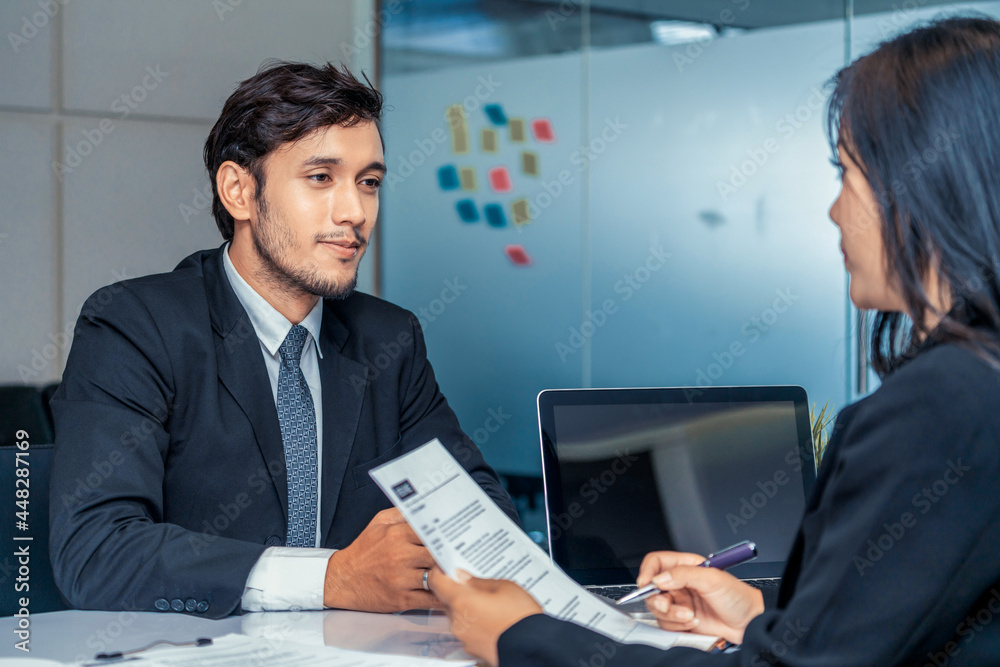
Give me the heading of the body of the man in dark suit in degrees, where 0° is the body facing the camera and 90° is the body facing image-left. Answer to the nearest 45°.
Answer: approximately 315°

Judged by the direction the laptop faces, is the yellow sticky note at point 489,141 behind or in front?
behind

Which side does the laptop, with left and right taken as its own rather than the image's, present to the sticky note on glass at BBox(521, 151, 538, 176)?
back

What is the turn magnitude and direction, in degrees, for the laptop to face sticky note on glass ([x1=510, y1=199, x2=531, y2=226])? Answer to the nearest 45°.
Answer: approximately 180°

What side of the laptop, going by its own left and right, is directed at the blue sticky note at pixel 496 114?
back

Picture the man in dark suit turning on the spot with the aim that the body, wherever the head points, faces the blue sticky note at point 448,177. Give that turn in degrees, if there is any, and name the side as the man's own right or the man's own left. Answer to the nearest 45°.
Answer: approximately 135° to the man's own left

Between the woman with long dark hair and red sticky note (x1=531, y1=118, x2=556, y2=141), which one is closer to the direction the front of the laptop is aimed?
the woman with long dark hair

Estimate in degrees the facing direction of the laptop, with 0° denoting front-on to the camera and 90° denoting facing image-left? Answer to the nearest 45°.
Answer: approximately 0°

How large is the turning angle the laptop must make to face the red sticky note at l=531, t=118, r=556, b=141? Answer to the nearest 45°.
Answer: approximately 180°

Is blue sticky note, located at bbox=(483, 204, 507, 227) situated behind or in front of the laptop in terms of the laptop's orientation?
behind

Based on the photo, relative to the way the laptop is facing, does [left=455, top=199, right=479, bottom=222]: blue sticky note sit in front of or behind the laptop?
behind
